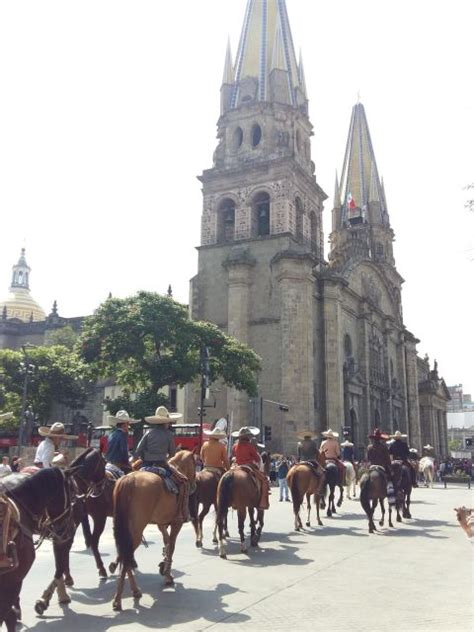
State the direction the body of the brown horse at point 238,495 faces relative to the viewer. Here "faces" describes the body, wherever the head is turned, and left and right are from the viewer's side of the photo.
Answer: facing away from the viewer and to the right of the viewer

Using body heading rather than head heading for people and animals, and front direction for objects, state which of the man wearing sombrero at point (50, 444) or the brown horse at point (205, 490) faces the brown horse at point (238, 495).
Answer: the man wearing sombrero

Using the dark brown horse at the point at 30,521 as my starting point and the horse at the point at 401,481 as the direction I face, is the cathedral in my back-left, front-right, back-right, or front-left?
front-left

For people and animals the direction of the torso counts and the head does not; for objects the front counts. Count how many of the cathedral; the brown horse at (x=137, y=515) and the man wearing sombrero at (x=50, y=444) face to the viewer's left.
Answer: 0

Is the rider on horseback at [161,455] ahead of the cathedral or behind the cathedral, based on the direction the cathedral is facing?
ahead

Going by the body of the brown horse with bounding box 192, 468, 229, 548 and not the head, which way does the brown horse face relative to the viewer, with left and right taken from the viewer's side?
facing away from the viewer and to the right of the viewer

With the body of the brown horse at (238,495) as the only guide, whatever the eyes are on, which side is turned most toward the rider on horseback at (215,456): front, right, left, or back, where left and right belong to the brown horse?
left

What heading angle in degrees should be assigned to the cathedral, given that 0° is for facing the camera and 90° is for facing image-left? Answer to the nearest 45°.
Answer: approximately 315°

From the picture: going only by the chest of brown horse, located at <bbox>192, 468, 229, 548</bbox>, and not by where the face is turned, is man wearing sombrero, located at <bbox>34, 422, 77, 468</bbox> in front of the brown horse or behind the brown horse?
behind

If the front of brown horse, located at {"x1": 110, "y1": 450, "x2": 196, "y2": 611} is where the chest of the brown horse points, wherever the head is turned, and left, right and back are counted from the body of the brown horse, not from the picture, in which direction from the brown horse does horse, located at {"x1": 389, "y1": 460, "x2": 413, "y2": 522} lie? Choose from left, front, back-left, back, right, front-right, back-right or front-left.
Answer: front

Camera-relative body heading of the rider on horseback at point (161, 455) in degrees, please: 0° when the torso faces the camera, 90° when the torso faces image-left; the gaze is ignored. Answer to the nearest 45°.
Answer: approximately 225°

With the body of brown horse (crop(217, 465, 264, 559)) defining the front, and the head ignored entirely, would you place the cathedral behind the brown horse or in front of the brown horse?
in front

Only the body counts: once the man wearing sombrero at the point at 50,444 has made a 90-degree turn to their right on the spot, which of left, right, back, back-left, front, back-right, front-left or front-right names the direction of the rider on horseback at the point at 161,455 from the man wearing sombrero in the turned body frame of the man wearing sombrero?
front-left

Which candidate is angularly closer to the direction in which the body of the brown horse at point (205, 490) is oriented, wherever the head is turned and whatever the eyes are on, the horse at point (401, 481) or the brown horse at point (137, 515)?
the horse

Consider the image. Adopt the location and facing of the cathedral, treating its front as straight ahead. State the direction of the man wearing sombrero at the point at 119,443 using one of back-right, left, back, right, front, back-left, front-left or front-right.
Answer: front-right

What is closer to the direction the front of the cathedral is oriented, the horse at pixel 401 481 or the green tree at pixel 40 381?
the horse

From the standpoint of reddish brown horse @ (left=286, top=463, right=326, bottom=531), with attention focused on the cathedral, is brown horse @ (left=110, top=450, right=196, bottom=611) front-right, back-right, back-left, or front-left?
back-left

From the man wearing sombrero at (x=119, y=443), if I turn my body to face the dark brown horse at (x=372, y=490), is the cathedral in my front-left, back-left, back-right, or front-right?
front-left
